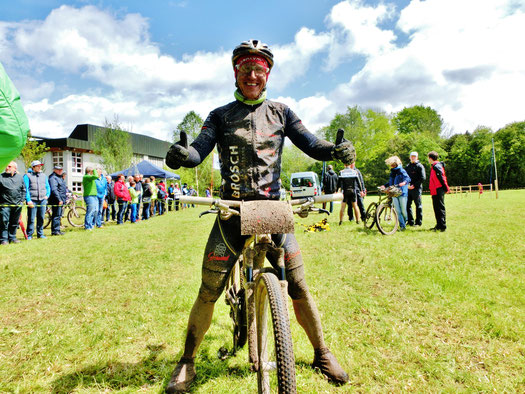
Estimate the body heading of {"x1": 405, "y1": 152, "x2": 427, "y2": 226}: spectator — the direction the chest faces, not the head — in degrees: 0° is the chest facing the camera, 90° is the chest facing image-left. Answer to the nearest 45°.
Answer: approximately 45°

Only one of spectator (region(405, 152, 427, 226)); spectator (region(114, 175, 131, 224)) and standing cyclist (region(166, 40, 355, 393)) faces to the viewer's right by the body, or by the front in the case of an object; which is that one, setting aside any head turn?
spectator (region(114, 175, 131, 224))

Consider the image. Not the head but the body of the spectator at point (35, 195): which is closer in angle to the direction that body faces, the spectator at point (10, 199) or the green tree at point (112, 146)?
the spectator

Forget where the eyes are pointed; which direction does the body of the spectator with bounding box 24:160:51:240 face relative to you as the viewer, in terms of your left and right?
facing the viewer and to the right of the viewer

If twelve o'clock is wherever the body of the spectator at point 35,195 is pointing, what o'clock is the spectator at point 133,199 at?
the spectator at point 133,199 is roughly at 9 o'clock from the spectator at point 35,195.

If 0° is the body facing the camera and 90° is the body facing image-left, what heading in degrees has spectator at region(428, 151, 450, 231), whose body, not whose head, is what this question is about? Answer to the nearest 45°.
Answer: approximately 90°

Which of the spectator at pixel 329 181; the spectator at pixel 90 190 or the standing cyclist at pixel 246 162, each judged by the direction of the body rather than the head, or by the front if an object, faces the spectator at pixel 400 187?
the spectator at pixel 90 190

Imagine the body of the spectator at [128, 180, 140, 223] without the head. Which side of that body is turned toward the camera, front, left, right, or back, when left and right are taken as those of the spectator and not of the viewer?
right

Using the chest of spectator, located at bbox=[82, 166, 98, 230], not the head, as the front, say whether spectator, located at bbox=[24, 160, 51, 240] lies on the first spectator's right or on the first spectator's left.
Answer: on the first spectator's right
